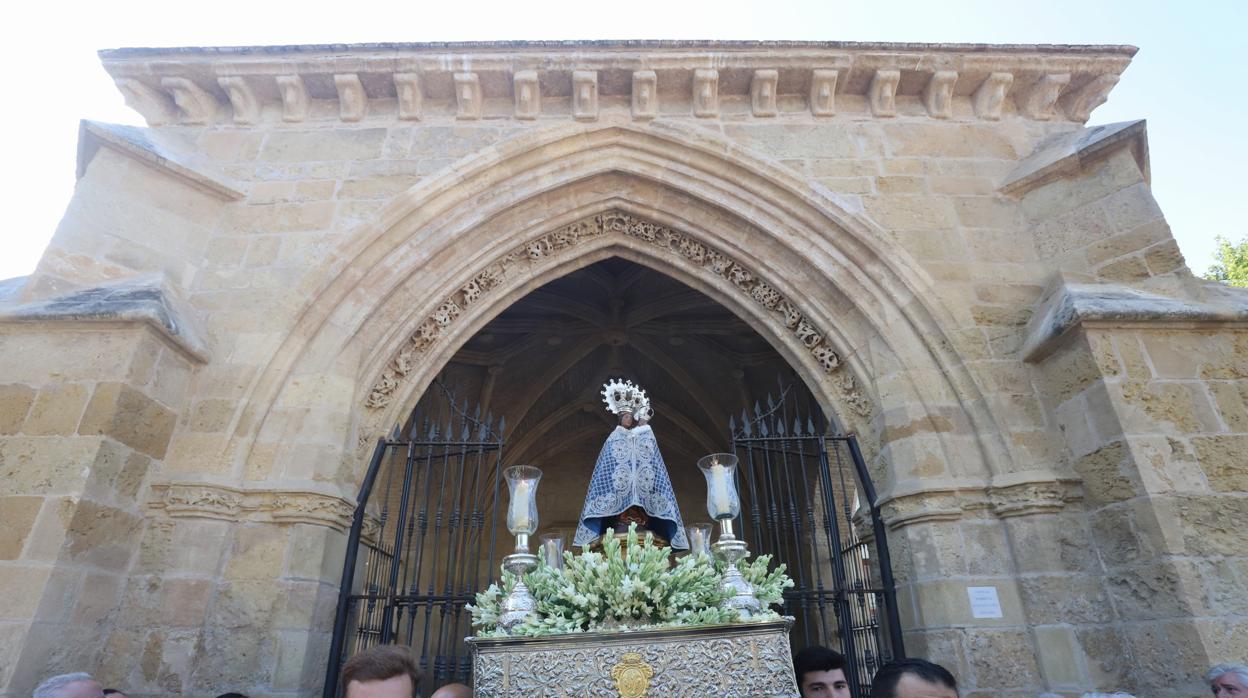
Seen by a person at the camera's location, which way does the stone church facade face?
facing the viewer

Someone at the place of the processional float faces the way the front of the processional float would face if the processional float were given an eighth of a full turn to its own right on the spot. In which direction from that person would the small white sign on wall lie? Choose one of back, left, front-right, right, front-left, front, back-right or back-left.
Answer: back

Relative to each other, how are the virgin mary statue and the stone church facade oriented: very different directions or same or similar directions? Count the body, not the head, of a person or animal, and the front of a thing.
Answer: same or similar directions

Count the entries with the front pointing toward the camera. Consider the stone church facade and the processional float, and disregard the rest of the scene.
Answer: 2

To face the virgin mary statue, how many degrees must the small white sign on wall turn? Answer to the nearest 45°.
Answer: approximately 45° to its right

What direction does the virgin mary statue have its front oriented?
toward the camera

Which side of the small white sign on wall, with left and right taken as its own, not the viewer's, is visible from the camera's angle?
front

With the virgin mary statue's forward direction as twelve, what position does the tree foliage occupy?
The tree foliage is roughly at 8 o'clock from the virgin mary statue.
